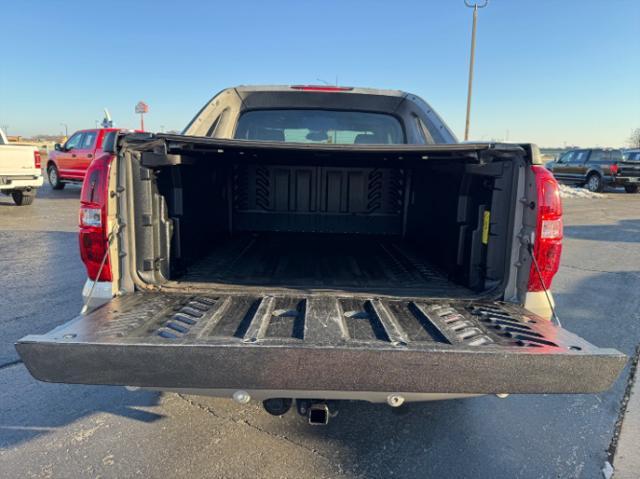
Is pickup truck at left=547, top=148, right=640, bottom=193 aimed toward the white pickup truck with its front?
no

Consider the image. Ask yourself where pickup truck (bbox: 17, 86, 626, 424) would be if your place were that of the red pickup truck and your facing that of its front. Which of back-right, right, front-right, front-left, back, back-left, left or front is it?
back-left

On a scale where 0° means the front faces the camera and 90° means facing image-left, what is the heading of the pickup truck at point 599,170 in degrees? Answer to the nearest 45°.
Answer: approximately 135°

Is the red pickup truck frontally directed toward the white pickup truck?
no

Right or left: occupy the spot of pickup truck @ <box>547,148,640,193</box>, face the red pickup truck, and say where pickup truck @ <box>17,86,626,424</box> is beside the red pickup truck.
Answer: left

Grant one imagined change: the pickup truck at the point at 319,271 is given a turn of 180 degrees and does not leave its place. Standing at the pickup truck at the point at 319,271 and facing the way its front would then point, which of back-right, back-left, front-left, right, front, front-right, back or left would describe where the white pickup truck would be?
back-right

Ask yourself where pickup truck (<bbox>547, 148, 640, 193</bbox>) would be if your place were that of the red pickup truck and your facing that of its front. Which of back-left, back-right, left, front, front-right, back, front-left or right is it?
back-right

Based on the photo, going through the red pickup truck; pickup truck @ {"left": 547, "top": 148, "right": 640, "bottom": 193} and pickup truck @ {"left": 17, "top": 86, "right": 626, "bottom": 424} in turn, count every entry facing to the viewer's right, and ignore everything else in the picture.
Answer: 0

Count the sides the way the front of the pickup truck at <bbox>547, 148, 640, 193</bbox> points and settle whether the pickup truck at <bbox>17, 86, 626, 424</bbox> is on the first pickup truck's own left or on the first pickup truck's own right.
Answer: on the first pickup truck's own left

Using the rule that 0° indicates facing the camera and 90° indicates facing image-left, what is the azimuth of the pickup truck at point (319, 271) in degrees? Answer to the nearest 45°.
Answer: approximately 180°

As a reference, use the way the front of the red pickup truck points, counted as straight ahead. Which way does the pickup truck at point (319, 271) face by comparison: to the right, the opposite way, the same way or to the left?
to the right
